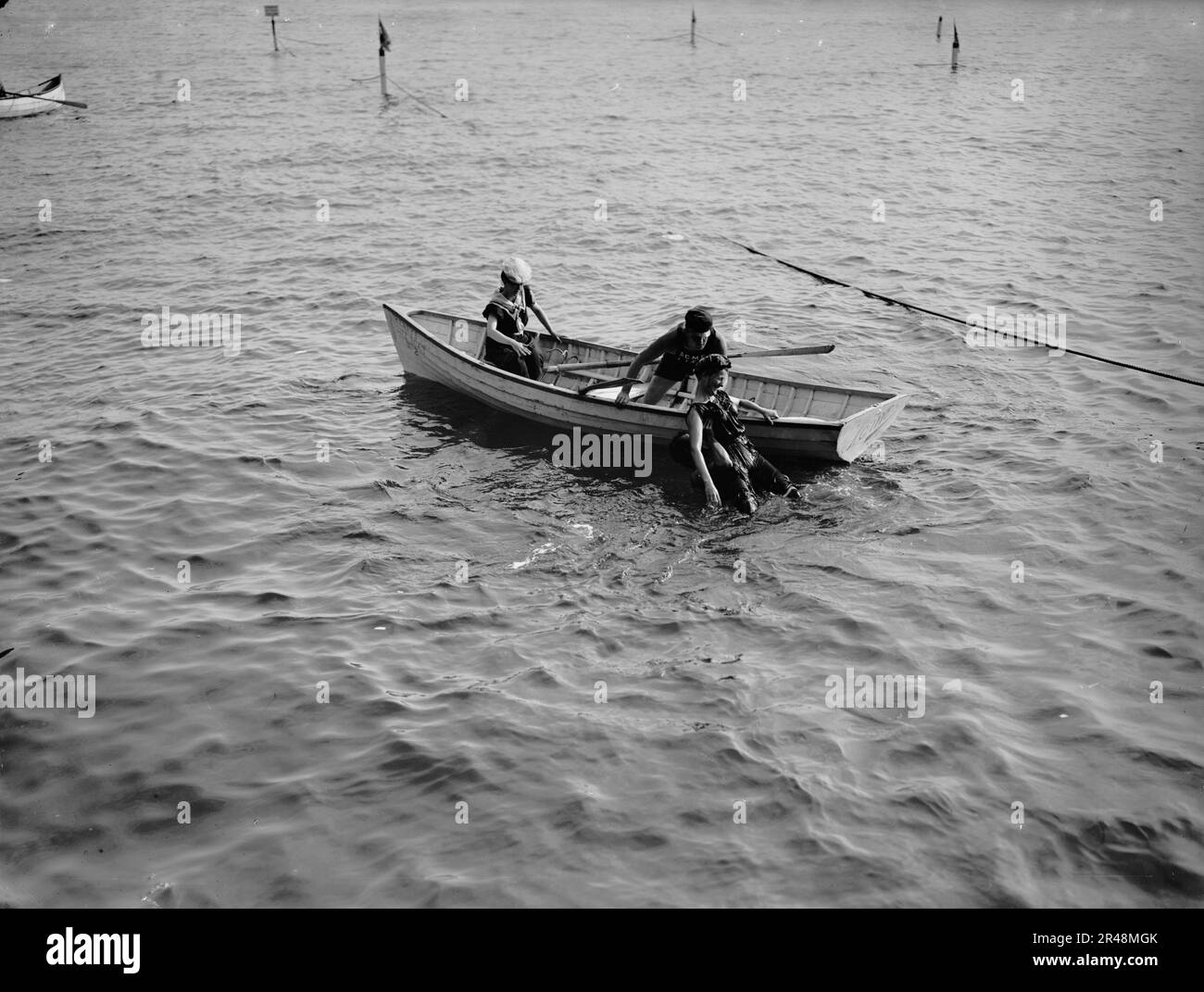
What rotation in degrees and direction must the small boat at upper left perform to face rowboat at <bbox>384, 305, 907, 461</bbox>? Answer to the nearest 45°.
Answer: approximately 90° to its right

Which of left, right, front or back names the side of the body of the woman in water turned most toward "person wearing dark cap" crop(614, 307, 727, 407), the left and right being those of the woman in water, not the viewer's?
back

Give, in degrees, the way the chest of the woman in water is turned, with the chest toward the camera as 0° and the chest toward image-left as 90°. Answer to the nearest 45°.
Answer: approximately 315°

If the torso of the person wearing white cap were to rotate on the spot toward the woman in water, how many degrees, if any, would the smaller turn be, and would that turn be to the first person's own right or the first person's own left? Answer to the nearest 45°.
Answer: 0° — they already face them

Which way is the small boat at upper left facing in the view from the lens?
facing to the right of the viewer

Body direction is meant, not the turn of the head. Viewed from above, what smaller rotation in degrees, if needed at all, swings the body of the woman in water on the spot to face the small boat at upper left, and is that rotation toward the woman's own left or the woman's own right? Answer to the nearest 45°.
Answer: approximately 180°

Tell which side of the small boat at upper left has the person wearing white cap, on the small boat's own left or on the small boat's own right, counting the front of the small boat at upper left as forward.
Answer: on the small boat's own right

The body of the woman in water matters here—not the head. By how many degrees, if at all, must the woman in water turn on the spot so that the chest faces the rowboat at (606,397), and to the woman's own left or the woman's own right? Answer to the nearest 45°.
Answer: approximately 180°
